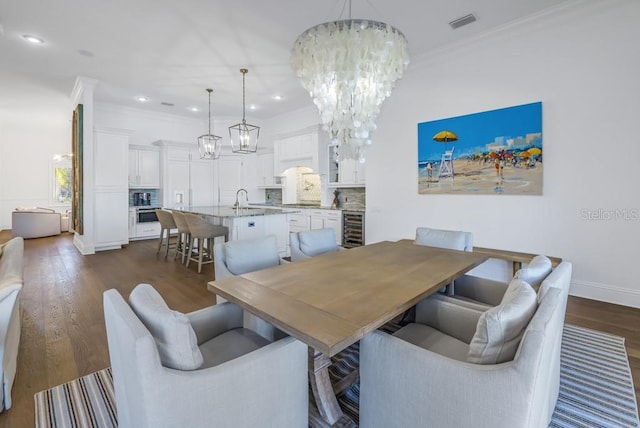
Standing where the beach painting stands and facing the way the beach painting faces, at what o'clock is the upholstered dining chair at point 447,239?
The upholstered dining chair is roughly at 11 o'clock from the beach painting.

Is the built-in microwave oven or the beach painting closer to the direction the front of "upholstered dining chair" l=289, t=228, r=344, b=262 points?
the beach painting

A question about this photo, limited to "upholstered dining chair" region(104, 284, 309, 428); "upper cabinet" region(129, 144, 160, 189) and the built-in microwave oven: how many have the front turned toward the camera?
2

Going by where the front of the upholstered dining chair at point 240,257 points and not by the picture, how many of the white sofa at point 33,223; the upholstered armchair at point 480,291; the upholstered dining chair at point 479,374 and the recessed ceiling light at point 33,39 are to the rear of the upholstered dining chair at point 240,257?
2

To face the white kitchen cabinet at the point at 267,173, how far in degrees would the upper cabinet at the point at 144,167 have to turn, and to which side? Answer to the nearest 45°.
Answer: approximately 90° to its left

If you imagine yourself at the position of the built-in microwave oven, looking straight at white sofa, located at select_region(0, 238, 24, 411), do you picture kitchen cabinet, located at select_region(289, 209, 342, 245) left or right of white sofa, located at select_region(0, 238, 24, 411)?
left

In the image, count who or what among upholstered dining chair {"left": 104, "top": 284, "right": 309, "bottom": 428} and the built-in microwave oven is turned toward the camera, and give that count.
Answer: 1

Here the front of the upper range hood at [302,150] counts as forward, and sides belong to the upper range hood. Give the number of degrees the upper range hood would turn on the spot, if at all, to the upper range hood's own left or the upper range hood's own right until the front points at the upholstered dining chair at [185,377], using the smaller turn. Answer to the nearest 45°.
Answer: approximately 45° to the upper range hood's own left

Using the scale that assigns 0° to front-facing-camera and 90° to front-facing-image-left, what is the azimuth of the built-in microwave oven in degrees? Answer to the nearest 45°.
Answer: approximately 0°

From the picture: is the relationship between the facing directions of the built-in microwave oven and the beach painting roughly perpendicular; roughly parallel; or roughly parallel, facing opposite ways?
roughly perpendicular

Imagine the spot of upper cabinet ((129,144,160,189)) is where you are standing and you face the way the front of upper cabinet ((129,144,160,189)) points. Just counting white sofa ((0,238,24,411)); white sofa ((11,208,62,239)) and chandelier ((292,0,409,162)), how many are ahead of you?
2

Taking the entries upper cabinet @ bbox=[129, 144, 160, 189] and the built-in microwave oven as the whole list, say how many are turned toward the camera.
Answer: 2

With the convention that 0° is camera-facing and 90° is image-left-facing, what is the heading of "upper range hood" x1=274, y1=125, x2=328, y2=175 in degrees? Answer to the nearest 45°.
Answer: approximately 45°

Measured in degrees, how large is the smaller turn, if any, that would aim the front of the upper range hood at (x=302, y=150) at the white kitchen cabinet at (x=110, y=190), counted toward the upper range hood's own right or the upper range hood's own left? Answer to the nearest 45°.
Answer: approximately 45° to the upper range hood's own right

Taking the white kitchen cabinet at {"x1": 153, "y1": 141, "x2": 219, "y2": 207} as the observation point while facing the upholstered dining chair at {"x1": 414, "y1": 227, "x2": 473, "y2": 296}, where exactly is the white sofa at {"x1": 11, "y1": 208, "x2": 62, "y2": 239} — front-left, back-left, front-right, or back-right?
back-right
